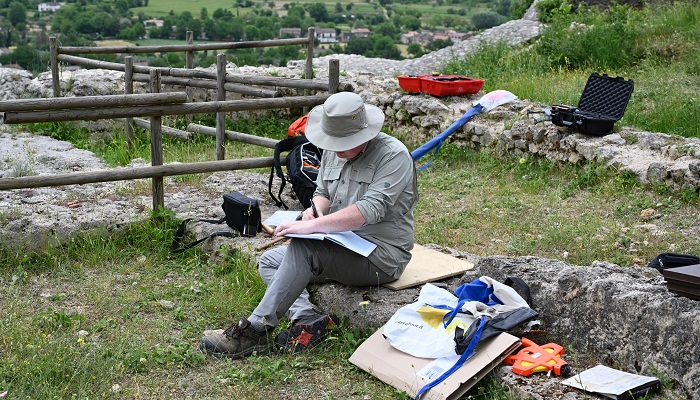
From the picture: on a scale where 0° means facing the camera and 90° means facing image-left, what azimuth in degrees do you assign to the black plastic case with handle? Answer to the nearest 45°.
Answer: approximately 45°

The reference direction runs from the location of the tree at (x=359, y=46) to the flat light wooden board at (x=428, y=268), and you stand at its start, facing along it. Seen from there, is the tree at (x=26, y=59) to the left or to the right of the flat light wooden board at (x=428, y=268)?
right

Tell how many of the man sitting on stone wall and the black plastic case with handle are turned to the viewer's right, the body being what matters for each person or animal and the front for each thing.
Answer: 0

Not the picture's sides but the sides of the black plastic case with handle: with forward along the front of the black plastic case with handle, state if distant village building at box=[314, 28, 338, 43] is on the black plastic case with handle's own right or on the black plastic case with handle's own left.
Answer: on the black plastic case with handle's own right

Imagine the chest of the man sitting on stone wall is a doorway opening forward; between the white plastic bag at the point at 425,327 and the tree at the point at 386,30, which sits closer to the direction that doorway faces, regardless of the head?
the white plastic bag

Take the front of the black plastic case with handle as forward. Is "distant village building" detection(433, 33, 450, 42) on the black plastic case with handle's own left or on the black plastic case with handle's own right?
on the black plastic case with handle's own right

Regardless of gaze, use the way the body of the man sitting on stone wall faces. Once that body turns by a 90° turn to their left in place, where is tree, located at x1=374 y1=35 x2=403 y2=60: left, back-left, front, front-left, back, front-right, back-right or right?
back-left

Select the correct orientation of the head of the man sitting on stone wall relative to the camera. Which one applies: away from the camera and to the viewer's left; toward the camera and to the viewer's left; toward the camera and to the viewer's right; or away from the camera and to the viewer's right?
toward the camera and to the viewer's left

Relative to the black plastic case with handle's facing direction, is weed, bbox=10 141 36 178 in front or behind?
in front

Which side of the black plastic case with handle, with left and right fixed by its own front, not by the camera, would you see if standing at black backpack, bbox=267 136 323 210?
front

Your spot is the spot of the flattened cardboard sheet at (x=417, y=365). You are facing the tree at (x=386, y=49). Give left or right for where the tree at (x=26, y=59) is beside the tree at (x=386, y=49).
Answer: left

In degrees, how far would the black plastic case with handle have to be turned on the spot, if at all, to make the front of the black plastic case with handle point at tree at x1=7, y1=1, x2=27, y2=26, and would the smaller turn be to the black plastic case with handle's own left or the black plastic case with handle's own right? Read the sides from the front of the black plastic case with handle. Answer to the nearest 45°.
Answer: approximately 90° to the black plastic case with handle's own right

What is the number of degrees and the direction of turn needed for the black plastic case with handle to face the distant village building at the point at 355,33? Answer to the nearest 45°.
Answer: approximately 90° to its right

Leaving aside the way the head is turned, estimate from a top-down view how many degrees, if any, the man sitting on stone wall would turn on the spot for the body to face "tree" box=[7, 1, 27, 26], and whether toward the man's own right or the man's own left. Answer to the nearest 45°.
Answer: approximately 90° to the man's own right

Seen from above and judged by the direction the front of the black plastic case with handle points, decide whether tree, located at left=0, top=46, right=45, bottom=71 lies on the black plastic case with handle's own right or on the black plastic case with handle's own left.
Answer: on the black plastic case with handle's own right

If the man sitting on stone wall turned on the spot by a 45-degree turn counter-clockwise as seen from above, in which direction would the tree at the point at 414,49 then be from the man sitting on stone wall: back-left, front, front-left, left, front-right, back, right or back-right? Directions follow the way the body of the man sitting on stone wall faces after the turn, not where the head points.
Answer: back

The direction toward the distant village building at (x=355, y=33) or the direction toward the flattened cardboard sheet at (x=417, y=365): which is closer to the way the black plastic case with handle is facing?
the flattened cardboard sheet

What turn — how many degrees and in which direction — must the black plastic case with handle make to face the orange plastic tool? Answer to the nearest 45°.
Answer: approximately 45° to its left

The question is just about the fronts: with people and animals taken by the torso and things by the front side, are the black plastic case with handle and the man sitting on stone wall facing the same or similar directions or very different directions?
same or similar directions

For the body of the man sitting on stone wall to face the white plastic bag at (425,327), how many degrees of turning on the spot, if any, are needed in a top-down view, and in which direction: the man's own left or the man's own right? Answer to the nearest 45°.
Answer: approximately 90° to the man's own left
